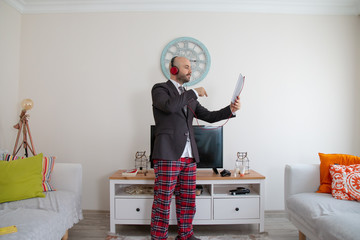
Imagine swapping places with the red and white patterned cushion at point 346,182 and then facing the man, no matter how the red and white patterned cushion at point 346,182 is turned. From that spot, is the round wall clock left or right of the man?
right

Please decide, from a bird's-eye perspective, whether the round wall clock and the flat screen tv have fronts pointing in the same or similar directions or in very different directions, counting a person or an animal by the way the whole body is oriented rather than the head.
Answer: same or similar directions

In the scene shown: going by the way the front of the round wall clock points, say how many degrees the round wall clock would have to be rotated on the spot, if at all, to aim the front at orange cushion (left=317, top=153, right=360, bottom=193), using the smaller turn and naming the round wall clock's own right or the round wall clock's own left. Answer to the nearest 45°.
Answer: approximately 45° to the round wall clock's own left

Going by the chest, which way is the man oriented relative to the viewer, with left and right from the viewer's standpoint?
facing the viewer and to the right of the viewer

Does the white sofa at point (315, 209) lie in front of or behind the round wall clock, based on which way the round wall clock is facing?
in front

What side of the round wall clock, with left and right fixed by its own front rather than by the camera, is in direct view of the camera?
front

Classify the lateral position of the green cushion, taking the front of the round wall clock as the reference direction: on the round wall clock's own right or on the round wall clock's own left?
on the round wall clock's own right

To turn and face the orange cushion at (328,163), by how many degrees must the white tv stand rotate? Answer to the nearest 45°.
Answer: approximately 90° to its left

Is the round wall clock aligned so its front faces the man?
yes

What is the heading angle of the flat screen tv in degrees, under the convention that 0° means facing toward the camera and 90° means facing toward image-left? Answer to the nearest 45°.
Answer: approximately 0°

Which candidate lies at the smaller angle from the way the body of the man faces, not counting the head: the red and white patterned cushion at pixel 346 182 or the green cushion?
the red and white patterned cushion
